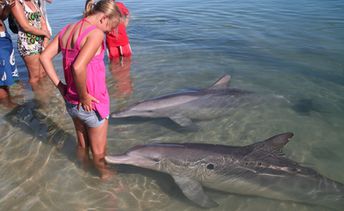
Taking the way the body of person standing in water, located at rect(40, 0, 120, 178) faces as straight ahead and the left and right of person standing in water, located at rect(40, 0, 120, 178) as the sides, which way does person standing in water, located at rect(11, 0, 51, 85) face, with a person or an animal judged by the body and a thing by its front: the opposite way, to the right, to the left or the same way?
to the right

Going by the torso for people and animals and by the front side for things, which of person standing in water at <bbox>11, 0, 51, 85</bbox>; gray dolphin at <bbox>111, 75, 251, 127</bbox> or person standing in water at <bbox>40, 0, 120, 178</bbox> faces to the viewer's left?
the gray dolphin

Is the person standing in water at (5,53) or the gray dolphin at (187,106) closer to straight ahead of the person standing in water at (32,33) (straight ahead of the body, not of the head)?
the gray dolphin

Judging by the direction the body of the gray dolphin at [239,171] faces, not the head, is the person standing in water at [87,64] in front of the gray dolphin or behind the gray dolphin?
in front

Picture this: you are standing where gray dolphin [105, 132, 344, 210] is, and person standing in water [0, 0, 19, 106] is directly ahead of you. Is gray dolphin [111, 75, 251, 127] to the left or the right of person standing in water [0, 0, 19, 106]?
right

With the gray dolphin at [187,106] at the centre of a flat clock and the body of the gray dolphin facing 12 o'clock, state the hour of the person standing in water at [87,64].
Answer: The person standing in water is roughly at 10 o'clock from the gray dolphin.

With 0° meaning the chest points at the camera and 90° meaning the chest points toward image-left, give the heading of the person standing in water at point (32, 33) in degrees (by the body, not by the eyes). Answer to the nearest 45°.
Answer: approximately 315°

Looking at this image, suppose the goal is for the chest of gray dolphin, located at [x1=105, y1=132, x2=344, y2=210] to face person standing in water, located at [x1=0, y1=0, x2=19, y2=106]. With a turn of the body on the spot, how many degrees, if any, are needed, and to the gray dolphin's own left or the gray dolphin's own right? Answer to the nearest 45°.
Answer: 0° — it already faces them

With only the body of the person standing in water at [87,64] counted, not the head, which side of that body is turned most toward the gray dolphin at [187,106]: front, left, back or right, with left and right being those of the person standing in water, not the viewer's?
front

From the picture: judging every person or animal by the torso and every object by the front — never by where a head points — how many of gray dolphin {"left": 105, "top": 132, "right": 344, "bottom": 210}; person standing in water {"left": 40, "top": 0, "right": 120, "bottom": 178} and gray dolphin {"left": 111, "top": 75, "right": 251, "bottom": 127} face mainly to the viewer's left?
2

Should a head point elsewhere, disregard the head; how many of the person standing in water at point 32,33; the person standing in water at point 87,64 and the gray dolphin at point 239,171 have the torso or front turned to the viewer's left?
1

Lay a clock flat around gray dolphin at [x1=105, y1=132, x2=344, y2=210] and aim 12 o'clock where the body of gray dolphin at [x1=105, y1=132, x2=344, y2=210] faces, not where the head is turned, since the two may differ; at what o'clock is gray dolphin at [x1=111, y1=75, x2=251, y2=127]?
gray dolphin at [x1=111, y1=75, x2=251, y2=127] is roughly at 2 o'clock from gray dolphin at [x1=105, y1=132, x2=344, y2=210].

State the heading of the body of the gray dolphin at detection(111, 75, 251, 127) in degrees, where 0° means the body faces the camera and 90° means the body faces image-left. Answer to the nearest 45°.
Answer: approximately 90°

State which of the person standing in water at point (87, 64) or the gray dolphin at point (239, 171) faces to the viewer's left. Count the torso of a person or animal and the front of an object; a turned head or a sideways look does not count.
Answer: the gray dolphin
